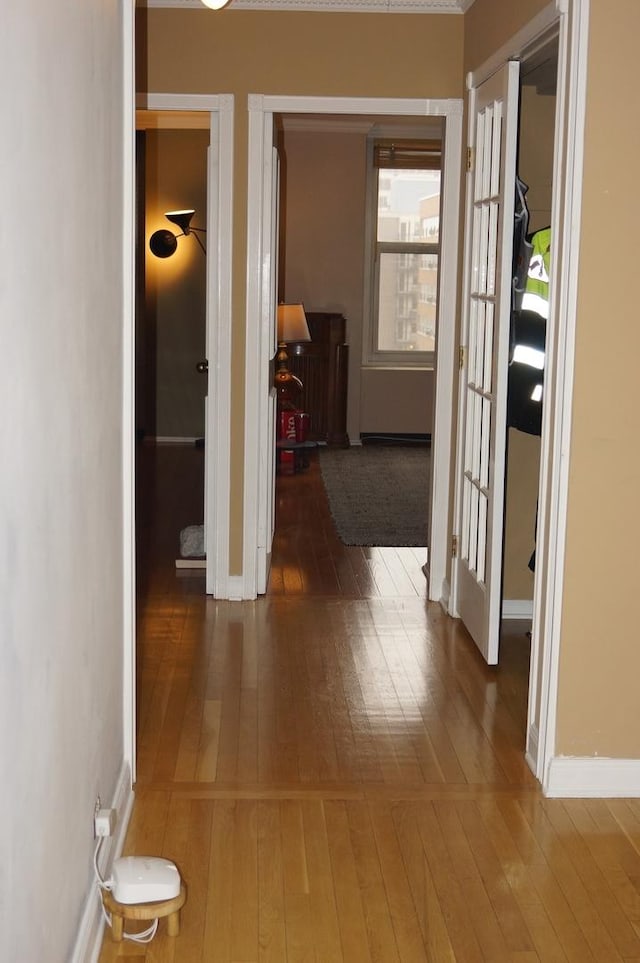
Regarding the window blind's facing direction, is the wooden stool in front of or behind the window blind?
in front

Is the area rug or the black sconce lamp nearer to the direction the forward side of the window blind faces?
the area rug

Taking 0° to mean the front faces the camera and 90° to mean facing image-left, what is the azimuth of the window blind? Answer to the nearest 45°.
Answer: approximately 0°

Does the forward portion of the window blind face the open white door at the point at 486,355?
yes

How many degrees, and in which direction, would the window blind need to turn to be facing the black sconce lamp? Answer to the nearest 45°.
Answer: approximately 45° to its right

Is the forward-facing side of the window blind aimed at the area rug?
yes

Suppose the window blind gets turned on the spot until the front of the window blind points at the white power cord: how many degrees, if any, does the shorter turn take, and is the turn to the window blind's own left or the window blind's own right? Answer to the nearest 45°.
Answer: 0° — it already faces it
